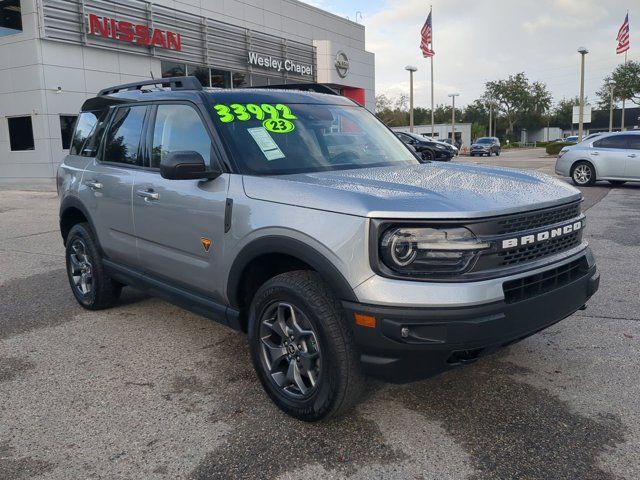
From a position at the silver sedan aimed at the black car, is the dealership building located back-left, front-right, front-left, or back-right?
front-left

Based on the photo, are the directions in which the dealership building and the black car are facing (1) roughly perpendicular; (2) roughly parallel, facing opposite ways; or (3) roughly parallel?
roughly parallel

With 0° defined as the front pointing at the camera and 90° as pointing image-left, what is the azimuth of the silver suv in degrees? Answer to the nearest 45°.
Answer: approximately 315°

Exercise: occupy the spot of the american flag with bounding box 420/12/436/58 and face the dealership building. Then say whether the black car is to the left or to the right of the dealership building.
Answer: left

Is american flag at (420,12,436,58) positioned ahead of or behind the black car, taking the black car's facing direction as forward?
behind

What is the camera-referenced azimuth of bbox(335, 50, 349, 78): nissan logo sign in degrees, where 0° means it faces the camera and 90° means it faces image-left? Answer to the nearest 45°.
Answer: approximately 315°

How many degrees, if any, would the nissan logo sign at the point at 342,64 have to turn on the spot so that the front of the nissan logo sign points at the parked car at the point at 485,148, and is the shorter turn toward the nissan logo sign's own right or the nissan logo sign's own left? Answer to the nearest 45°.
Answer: approximately 90° to the nissan logo sign's own left

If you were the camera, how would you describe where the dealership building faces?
facing the viewer and to the right of the viewer

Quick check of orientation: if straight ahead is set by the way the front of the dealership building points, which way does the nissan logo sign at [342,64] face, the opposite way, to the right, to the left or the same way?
the same way

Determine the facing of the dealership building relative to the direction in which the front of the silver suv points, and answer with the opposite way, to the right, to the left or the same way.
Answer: the same way

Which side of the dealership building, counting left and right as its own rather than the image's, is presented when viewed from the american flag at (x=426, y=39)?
left

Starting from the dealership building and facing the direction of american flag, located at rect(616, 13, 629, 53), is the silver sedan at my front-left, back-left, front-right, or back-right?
front-right

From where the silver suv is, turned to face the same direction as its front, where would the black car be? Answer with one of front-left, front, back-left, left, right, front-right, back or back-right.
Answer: back-left
